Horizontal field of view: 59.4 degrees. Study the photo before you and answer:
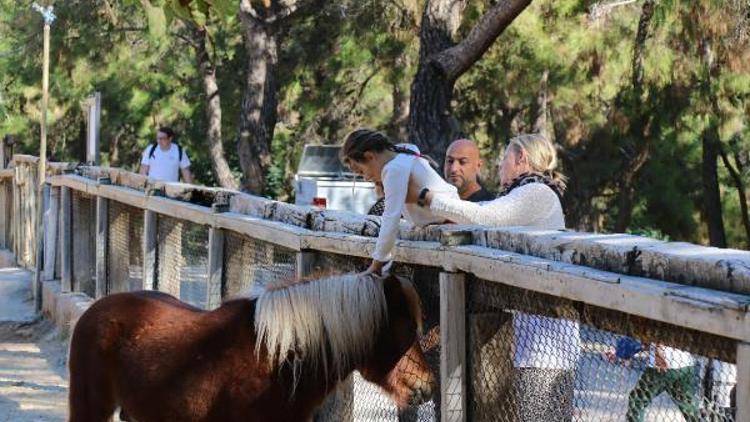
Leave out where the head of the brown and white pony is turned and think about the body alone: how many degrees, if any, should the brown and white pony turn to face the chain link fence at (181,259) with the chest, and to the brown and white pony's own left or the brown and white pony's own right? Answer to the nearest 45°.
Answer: approximately 90° to the brown and white pony's own left

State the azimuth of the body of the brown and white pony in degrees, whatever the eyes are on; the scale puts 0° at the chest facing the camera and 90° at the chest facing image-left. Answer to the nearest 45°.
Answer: approximately 270°

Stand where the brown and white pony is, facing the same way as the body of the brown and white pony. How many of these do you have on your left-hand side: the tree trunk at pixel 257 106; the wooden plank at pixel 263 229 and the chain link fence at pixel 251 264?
3

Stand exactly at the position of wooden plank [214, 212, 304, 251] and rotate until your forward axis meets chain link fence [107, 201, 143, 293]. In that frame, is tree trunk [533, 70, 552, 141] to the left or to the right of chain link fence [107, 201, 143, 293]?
right

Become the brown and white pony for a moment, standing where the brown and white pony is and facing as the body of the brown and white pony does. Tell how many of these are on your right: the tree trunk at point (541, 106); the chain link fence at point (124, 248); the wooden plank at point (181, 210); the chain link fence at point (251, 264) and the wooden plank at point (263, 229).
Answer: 0

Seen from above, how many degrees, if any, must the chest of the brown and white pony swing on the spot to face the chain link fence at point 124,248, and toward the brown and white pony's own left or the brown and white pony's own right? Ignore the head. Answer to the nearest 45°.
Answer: approximately 90° to the brown and white pony's own left

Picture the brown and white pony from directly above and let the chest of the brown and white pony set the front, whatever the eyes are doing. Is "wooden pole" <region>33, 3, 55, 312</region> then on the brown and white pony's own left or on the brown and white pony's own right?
on the brown and white pony's own left

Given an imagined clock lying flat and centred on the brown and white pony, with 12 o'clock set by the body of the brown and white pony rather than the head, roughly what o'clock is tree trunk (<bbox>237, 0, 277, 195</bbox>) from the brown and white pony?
The tree trunk is roughly at 9 o'clock from the brown and white pony.

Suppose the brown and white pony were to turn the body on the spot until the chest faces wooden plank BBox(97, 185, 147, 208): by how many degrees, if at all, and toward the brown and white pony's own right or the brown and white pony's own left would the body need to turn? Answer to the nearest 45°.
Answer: approximately 90° to the brown and white pony's own left

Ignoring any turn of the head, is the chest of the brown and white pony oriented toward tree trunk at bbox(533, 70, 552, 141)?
no

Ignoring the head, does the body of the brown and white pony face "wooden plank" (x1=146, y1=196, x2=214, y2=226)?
no

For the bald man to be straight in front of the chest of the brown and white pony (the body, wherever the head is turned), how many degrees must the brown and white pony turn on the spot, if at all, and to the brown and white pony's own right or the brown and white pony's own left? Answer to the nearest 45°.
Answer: approximately 45° to the brown and white pony's own left

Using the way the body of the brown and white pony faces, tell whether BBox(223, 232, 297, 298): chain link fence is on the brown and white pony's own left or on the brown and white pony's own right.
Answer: on the brown and white pony's own left

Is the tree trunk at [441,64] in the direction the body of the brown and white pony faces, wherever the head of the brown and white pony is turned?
no

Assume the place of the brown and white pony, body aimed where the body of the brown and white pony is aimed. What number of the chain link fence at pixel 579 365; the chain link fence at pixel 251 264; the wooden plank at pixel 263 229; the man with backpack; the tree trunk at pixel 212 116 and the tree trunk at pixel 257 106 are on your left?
5

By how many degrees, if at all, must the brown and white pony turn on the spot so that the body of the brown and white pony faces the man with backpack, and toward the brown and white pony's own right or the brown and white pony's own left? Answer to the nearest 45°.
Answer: approximately 90° to the brown and white pony's own left
